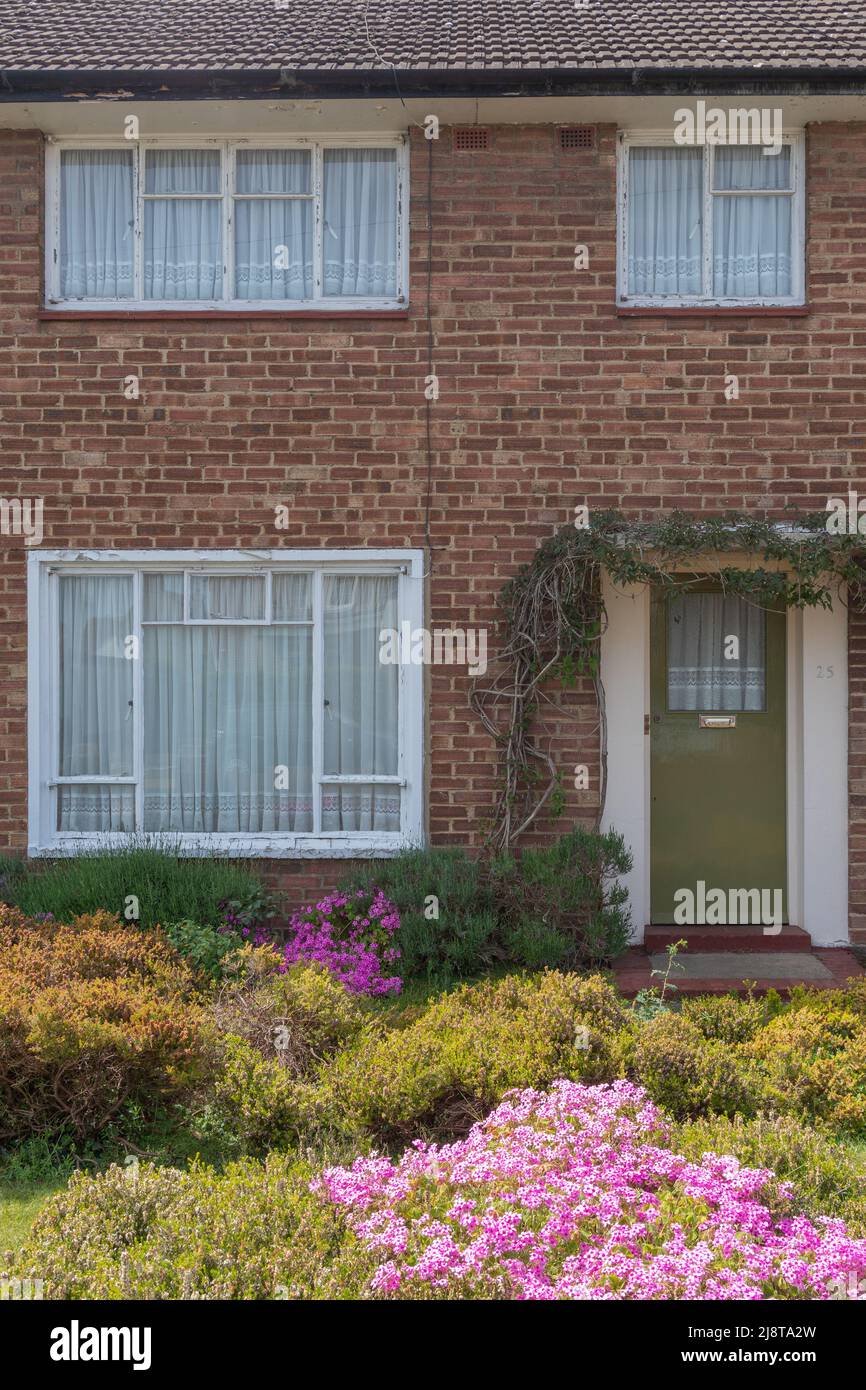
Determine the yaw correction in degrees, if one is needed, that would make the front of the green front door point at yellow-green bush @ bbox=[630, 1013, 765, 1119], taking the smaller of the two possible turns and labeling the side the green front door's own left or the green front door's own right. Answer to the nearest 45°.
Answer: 0° — it already faces it

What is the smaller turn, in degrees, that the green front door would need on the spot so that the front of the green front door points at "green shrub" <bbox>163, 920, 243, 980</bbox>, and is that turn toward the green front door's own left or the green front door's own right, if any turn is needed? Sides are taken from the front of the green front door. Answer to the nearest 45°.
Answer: approximately 45° to the green front door's own right

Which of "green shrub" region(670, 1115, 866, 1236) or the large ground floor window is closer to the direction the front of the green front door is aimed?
the green shrub

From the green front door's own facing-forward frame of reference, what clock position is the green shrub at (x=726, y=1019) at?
The green shrub is roughly at 12 o'clock from the green front door.

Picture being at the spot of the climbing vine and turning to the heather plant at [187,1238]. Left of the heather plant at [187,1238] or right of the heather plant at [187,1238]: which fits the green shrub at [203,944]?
right

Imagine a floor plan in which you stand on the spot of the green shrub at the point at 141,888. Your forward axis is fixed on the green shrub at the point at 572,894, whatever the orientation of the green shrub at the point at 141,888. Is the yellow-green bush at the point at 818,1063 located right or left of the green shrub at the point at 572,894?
right

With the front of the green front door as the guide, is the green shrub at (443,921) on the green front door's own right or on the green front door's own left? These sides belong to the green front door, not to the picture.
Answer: on the green front door's own right

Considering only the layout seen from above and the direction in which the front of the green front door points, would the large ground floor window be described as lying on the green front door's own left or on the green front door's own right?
on the green front door's own right

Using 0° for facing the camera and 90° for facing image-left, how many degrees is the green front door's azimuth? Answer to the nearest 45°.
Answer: approximately 0°

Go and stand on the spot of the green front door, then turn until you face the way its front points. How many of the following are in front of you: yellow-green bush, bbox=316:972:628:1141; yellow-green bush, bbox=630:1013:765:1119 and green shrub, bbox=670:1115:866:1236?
3

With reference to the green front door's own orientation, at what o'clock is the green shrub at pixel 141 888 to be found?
The green shrub is roughly at 2 o'clock from the green front door.

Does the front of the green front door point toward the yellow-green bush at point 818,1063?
yes
